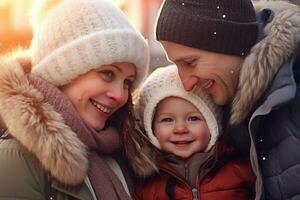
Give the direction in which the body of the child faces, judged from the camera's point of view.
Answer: toward the camera

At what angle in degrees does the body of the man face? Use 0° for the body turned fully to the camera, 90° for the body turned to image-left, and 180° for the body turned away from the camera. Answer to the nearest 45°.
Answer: approximately 90°

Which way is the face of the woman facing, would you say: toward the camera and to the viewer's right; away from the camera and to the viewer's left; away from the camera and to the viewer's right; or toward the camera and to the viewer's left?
toward the camera and to the viewer's right

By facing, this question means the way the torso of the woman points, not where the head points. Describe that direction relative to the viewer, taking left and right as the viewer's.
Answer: facing the viewer and to the right of the viewer

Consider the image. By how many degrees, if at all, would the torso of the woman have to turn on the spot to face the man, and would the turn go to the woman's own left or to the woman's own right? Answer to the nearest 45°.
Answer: approximately 45° to the woman's own left
